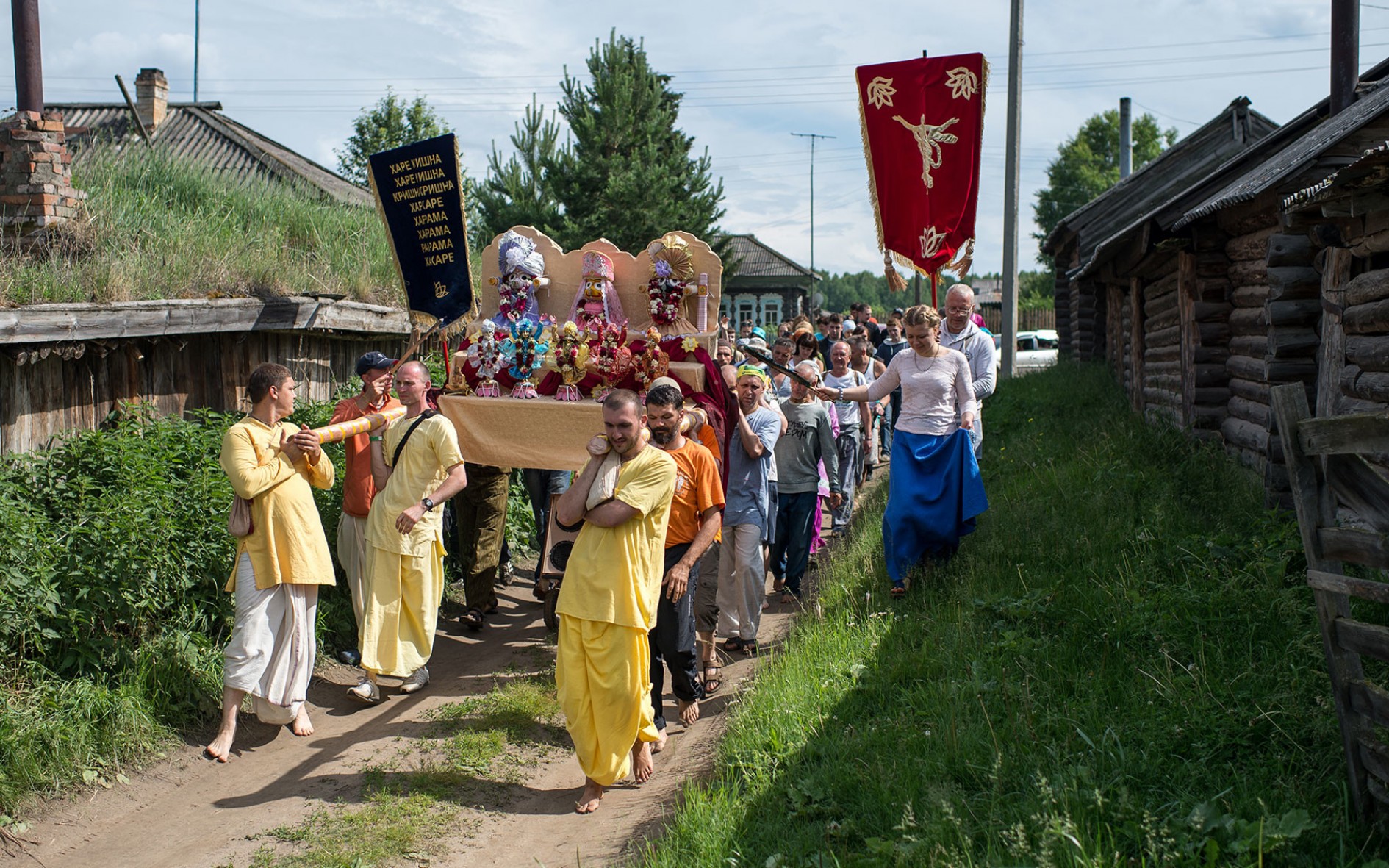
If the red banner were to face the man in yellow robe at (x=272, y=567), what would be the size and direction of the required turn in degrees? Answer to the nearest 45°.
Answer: approximately 45° to its right

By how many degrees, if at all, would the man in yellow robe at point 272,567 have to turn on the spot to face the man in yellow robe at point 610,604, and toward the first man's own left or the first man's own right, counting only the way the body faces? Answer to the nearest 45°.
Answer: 0° — they already face them

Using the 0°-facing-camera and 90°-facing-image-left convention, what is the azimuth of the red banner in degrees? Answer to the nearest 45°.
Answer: approximately 0°

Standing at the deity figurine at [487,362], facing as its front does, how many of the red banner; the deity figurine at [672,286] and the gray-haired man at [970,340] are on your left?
3

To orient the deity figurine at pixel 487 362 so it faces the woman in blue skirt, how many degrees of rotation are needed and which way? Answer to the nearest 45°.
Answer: approximately 90° to its left

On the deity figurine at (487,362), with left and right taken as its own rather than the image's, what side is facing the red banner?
left

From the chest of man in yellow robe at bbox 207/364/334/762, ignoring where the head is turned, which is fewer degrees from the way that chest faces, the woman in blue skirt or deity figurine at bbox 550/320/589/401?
the woman in blue skirt

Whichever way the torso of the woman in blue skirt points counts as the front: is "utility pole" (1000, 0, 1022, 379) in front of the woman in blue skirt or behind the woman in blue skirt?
behind

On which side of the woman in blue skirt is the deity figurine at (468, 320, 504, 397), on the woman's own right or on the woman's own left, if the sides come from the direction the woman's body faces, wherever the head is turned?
on the woman's own right

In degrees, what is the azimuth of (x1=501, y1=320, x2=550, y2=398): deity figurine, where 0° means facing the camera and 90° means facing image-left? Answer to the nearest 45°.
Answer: approximately 0°

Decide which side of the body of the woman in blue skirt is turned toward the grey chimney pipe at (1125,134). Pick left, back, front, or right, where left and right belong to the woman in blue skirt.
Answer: back

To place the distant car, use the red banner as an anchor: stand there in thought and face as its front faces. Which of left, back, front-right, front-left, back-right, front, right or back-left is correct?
back
